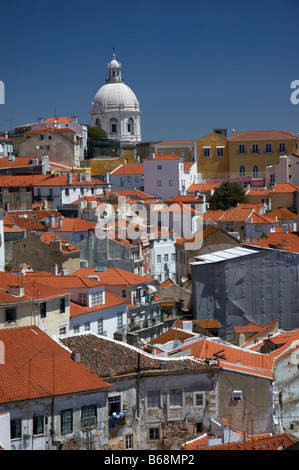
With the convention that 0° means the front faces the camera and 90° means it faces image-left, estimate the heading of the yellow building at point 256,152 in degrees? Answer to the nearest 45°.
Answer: approximately 0°

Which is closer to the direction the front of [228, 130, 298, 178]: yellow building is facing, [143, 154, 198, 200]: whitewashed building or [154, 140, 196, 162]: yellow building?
the whitewashed building

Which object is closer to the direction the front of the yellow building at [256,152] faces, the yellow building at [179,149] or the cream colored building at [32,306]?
the cream colored building

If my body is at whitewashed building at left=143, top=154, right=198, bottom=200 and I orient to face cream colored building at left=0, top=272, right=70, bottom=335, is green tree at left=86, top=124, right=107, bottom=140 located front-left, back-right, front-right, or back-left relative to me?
back-right

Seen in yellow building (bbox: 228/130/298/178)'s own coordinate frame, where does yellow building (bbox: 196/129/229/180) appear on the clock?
yellow building (bbox: 196/129/229/180) is roughly at 3 o'clock from yellow building (bbox: 228/130/298/178).

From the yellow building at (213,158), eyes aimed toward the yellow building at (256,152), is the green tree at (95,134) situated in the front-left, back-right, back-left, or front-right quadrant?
back-left

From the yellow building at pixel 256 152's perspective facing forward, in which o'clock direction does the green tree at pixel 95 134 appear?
The green tree is roughly at 4 o'clock from the yellow building.

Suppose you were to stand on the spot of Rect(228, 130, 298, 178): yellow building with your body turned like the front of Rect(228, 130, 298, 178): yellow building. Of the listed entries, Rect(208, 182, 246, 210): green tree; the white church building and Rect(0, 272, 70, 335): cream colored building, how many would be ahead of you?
2

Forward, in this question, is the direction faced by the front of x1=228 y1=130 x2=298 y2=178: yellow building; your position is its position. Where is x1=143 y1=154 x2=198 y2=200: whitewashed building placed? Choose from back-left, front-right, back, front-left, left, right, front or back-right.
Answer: front-right

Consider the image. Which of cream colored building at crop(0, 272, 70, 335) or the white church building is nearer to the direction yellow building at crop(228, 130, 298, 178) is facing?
the cream colored building

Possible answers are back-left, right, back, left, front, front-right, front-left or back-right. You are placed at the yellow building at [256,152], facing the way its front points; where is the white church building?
back-right
